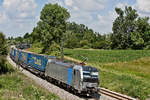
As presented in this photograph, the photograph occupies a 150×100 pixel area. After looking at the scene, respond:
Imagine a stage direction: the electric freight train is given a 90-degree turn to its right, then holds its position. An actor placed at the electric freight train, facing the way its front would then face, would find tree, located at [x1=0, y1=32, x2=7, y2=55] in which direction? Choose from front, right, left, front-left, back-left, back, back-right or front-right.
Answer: right
